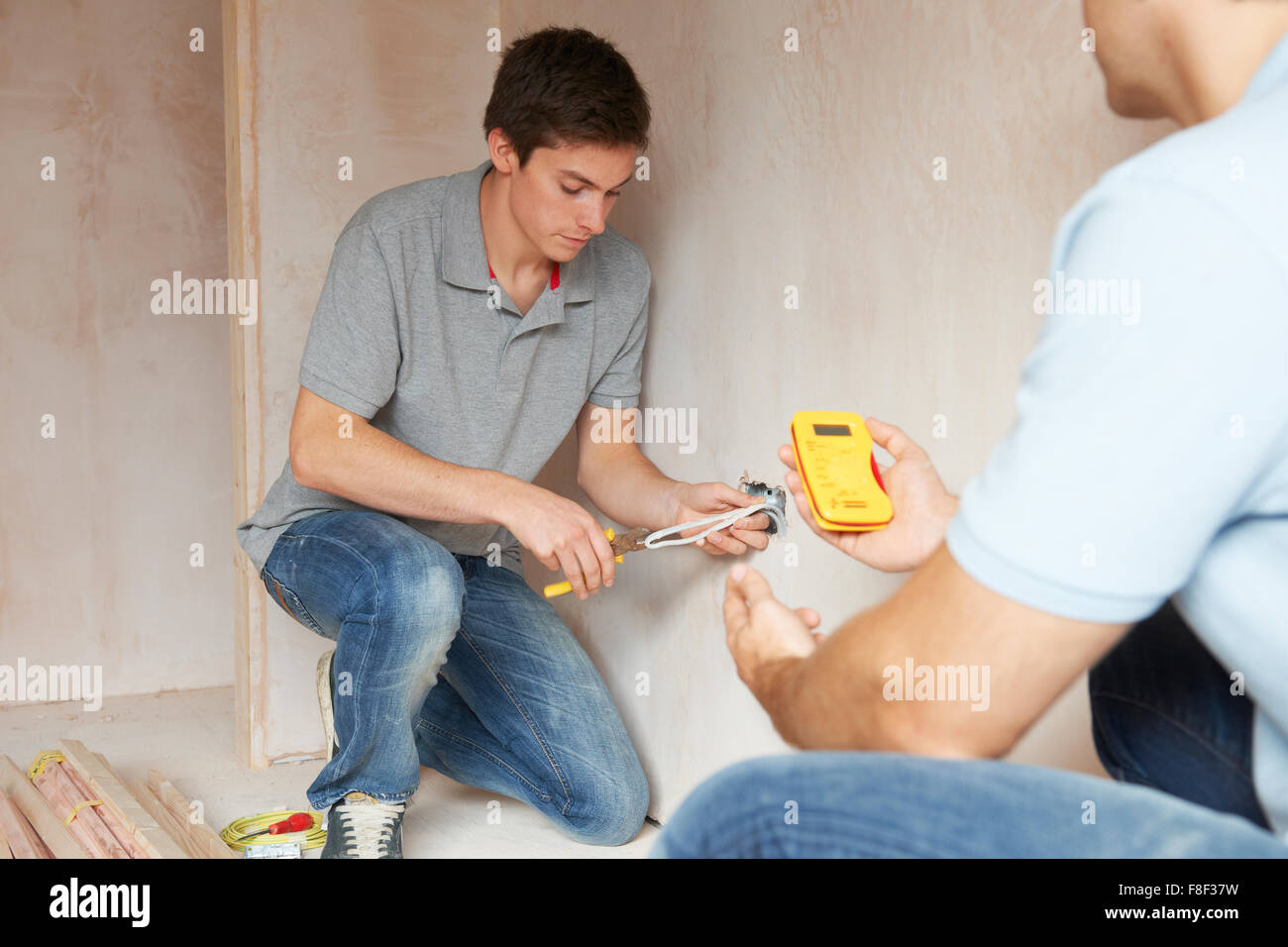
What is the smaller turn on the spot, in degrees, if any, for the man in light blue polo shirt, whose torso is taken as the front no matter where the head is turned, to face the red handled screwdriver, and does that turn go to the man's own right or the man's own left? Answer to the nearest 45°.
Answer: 0° — they already face it

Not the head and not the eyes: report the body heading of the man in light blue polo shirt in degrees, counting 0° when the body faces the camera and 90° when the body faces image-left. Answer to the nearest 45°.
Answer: approximately 135°

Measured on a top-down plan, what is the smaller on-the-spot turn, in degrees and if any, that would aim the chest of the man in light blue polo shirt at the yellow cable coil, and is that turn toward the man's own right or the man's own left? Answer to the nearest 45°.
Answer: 0° — they already face it
